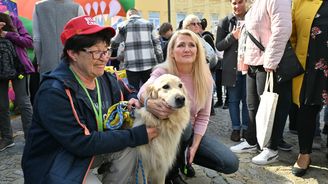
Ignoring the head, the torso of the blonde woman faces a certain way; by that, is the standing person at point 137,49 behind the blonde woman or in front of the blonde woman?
behind

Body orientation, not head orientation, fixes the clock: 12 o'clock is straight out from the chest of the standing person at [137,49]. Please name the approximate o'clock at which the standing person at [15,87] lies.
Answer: the standing person at [15,87] is roughly at 8 o'clock from the standing person at [137,49].

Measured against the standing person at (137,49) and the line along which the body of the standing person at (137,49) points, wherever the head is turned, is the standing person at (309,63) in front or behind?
behind

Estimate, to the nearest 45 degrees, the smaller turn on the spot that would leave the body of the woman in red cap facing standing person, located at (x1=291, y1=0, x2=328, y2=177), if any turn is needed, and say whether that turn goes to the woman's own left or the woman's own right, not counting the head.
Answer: approximately 45° to the woman's own left

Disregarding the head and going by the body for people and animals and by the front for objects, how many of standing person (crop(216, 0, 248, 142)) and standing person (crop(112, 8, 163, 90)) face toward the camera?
1

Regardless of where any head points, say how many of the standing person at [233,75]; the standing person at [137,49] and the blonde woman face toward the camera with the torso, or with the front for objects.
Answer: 2

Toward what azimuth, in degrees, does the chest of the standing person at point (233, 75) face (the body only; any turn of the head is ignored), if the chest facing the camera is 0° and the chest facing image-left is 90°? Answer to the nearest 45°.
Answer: approximately 0°

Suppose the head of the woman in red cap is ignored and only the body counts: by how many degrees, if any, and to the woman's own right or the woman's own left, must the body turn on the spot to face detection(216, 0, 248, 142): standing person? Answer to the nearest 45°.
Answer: approximately 90° to the woman's own left

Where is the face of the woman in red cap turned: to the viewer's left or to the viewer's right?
to the viewer's right

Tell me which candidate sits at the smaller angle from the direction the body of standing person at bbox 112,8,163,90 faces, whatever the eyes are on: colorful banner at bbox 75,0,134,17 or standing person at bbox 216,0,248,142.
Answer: the colorful banner

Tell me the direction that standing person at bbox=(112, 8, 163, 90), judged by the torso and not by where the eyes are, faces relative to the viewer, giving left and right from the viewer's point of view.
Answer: facing away from the viewer
